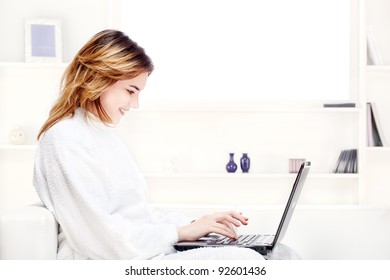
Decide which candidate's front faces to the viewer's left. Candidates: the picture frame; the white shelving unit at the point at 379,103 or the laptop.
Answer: the laptop

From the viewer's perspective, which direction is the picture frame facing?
toward the camera

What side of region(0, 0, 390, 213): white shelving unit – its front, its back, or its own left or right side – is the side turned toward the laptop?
front

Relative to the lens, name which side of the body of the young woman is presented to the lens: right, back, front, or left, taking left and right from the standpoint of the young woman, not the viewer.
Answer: right

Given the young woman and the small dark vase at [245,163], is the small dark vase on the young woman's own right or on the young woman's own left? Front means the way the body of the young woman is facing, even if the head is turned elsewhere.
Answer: on the young woman's own left

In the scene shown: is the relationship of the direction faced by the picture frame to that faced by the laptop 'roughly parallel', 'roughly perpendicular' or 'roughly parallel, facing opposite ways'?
roughly perpendicular

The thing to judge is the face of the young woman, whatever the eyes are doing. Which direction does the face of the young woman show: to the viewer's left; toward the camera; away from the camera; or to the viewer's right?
to the viewer's right

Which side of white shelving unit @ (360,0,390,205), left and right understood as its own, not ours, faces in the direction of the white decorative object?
right

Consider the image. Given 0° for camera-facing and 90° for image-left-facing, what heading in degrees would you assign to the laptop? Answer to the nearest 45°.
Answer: approximately 90°

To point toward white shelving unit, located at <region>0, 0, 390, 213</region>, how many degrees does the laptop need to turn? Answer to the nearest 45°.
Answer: approximately 90° to its right

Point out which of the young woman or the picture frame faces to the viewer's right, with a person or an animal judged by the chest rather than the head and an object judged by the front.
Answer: the young woman
